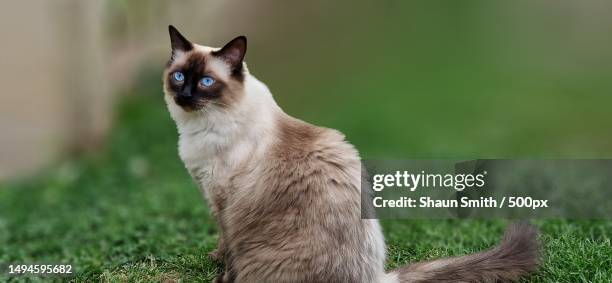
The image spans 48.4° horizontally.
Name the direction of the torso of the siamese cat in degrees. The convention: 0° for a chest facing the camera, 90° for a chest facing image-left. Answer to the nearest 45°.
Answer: approximately 90°
